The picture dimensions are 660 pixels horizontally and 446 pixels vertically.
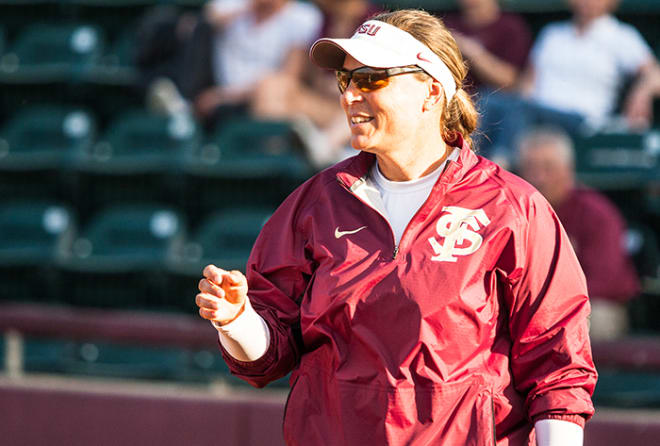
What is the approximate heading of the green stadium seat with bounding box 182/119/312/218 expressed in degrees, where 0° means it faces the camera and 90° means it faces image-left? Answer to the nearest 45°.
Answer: approximately 0°

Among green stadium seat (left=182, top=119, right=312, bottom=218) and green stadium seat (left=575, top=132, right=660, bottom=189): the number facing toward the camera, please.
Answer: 2

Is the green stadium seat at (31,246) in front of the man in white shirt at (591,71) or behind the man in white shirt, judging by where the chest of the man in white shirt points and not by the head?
in front

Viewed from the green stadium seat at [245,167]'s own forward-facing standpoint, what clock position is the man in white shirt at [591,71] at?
The man in white shirt is roughly at 9 o'clock from the green stadium seat.

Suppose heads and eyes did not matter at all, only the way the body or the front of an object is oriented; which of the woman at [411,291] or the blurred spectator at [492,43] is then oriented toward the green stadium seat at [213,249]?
the blurred spectator

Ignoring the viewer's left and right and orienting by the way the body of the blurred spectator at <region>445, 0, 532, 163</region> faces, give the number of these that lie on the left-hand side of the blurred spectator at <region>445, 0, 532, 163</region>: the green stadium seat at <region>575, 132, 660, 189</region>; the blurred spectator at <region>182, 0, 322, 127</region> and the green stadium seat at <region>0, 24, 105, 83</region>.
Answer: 1

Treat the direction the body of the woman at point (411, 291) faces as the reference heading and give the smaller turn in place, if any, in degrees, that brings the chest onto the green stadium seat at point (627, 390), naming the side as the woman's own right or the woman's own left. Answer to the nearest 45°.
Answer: approximately 180°

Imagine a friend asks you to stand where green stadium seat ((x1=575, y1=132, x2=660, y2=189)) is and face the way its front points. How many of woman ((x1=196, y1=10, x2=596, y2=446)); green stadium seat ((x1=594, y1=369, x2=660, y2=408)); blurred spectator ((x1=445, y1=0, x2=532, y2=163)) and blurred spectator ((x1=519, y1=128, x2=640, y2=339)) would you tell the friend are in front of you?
3

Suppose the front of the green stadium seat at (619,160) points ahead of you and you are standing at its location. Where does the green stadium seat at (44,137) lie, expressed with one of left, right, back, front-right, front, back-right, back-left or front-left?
right

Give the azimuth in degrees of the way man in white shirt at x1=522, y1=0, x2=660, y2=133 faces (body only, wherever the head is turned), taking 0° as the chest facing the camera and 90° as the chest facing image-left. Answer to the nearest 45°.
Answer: approximately 45°

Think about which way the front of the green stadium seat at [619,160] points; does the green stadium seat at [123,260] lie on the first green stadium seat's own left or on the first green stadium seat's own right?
on the first green stadium seat's own right
